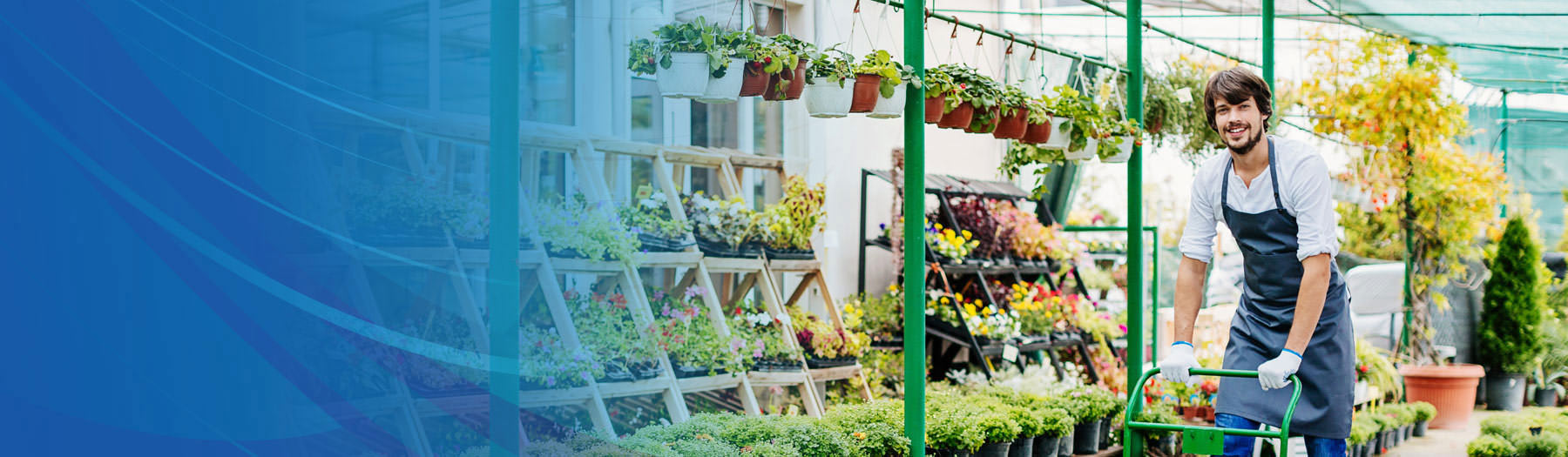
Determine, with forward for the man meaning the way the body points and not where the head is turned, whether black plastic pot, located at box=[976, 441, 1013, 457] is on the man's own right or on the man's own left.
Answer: on the man's own right

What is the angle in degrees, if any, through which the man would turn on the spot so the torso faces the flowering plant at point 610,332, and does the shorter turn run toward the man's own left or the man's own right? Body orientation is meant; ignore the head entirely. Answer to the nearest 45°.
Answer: approximately 45° to the man's own right

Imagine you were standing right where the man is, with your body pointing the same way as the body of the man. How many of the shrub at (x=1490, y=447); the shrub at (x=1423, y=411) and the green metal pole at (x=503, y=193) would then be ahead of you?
1

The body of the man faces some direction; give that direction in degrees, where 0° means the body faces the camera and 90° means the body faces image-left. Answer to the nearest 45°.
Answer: approximately 45°

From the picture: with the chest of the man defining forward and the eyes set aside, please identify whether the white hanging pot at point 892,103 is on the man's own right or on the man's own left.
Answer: on the man's own right

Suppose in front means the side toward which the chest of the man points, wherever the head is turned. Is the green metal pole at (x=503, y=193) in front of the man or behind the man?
in front

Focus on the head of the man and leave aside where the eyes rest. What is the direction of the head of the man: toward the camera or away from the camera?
toward the camera

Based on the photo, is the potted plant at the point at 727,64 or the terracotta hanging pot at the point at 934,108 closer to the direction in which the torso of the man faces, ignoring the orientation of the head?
the potted plant

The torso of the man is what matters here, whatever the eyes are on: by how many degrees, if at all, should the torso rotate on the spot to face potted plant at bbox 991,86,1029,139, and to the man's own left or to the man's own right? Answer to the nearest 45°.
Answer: approximately 90° to the man's own right

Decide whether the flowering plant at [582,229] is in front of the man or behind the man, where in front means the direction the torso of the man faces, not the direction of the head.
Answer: in front

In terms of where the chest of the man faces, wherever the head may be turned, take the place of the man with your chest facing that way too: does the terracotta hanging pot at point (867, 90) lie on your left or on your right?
on your right
